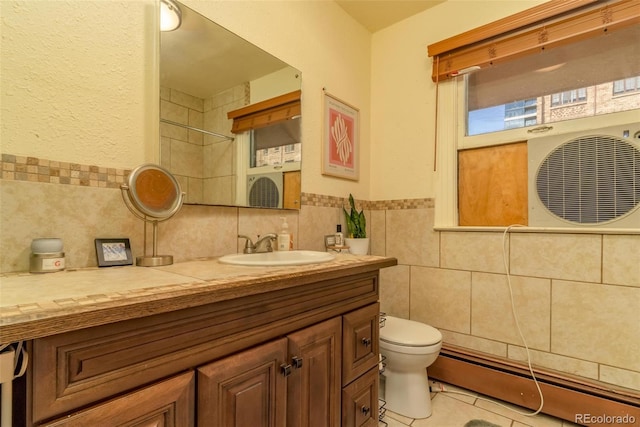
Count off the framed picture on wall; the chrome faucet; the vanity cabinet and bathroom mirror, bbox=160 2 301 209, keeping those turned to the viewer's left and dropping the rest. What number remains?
0

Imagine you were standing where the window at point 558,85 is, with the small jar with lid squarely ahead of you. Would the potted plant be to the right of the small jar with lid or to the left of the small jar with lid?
right

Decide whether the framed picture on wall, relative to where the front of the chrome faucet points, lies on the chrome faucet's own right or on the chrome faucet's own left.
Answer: on the chrome faucet's own left

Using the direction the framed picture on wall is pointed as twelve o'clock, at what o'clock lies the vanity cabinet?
The vanity cabinet is roughly at 2 o'clock from the framed picture on wall.

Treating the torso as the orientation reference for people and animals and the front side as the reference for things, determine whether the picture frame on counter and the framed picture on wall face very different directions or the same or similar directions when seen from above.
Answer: same or similar directions

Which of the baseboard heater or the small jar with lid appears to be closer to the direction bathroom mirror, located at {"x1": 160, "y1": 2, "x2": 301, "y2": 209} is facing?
the baseboard heater

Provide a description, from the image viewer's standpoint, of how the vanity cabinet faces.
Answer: facing the viewer and to the right of the viewer

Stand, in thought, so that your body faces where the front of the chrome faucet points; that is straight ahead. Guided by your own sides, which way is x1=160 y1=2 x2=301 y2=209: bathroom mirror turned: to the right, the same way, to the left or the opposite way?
the same way

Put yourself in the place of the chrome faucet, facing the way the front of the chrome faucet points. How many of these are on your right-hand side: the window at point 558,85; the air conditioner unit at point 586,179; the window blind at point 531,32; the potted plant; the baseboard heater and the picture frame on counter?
1

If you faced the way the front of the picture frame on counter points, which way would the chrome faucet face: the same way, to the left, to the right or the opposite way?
the same way

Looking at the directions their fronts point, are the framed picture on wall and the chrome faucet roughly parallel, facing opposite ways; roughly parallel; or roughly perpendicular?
roughly parallel

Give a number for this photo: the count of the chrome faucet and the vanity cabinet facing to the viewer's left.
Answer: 0

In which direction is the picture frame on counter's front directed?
toward the camera

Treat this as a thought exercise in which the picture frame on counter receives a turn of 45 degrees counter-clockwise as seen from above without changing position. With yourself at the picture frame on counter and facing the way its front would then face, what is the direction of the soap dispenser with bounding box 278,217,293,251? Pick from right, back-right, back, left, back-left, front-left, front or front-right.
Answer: front-left

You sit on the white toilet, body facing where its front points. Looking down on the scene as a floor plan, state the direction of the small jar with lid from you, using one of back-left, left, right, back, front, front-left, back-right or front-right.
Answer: right
